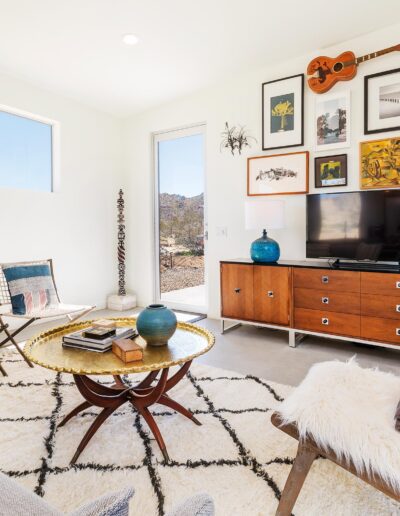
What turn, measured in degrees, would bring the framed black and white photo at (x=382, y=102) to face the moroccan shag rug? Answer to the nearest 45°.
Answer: approximately 45° to its left

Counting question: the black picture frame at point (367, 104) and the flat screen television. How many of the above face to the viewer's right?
0

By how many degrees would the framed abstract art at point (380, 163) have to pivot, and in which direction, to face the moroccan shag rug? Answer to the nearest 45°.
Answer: approximately 45° to its left

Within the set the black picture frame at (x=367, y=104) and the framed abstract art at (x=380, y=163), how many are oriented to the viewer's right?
0

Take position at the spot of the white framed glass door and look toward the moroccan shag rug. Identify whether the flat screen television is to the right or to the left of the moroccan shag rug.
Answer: left

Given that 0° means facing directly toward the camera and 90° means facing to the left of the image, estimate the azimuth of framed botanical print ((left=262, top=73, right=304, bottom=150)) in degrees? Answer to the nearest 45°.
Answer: approximately 45°

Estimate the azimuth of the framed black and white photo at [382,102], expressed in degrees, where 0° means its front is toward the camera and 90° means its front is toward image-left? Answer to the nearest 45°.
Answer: approximately 45°

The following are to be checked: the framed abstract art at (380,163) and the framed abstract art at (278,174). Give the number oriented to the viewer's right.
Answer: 0
